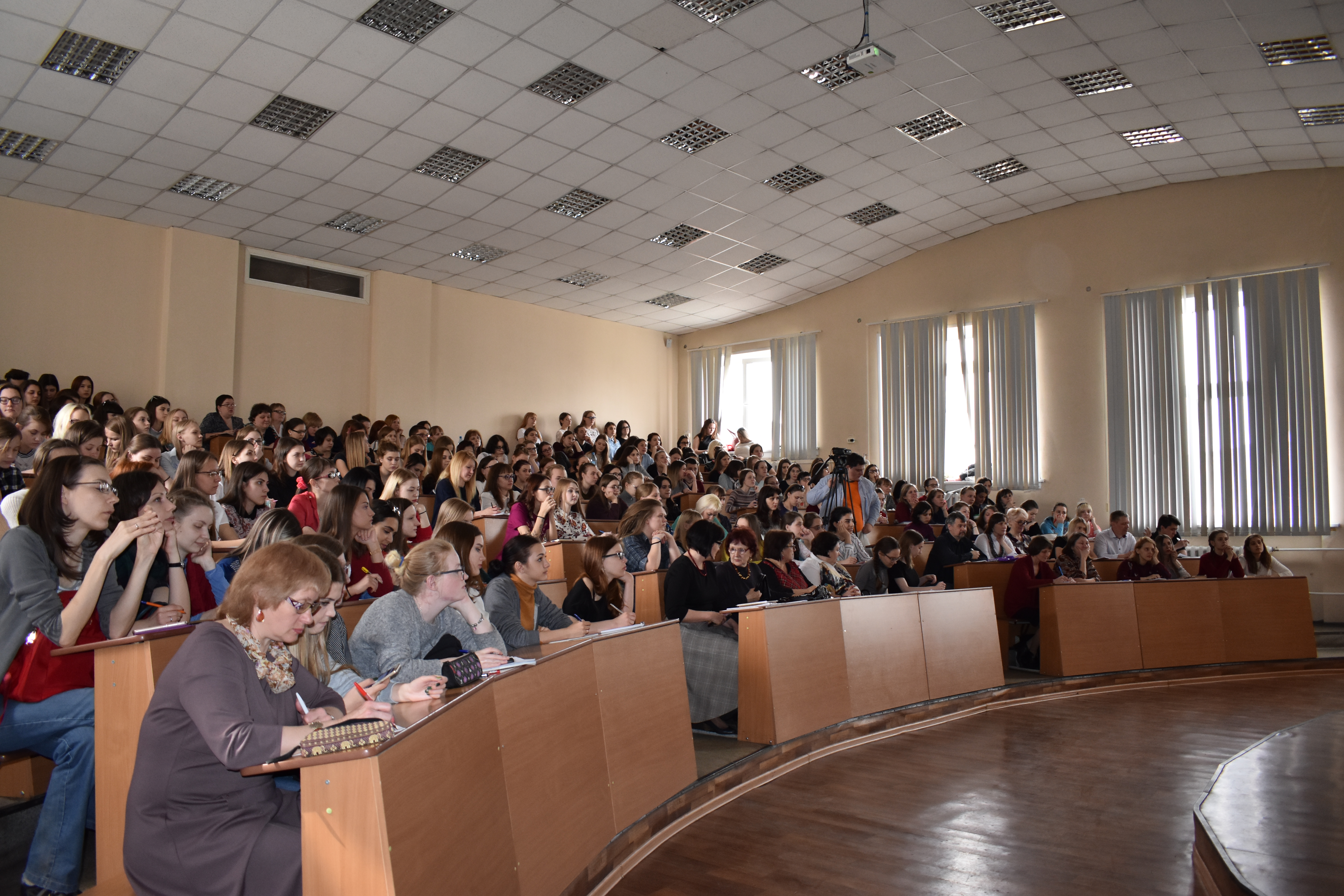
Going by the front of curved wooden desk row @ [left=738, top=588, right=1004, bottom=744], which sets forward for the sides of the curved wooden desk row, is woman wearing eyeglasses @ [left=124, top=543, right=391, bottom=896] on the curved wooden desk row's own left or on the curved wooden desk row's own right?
on the curved wooden desk row's own right

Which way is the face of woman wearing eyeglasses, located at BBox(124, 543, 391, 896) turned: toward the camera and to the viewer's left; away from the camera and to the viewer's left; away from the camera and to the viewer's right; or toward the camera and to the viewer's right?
toward the camera and to the viewer's right

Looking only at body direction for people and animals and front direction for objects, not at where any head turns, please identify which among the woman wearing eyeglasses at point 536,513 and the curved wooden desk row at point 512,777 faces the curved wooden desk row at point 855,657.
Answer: the woman wearing eyeglasses

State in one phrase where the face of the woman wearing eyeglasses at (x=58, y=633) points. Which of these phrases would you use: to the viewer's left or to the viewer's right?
to the viewer's right

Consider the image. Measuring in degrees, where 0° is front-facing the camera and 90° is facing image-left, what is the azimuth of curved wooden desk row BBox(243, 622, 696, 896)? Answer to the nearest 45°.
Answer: approximately 315°

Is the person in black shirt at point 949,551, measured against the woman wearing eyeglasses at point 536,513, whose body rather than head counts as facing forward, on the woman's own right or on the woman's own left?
on the woman's own left

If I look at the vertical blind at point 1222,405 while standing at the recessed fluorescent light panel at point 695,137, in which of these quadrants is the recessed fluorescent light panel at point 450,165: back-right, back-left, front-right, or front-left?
back-left

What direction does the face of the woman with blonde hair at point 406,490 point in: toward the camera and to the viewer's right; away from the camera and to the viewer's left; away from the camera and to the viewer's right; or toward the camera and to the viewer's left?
toward the camera and to the viewer's right

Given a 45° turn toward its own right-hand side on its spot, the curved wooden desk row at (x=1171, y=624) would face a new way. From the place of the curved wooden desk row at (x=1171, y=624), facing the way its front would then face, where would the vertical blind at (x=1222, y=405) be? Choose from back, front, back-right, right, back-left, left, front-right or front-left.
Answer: back-right

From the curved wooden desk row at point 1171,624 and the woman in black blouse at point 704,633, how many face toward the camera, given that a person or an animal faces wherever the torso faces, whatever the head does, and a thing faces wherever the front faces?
1
